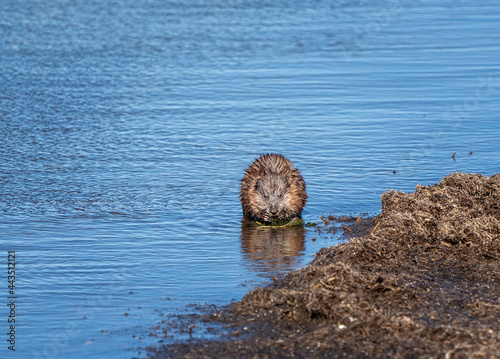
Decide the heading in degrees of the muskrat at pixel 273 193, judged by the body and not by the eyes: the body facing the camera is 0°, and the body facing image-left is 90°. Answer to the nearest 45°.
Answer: approximately 0°
